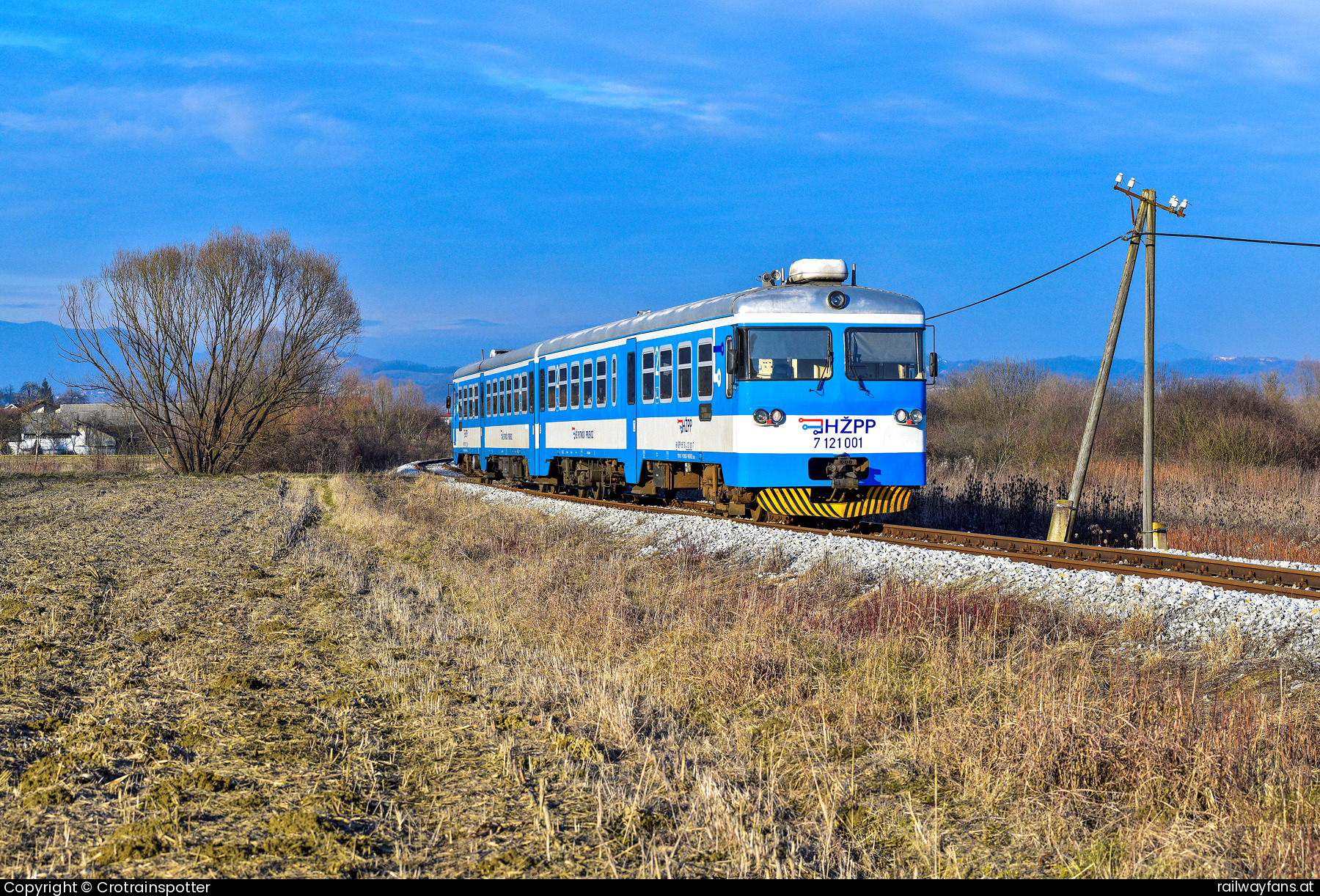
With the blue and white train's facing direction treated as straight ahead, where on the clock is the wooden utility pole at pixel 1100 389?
The wooden utility pole is roughly at 10 o'clock from the blue and white train.

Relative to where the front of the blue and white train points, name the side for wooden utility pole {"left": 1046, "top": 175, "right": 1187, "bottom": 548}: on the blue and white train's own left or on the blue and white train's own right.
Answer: on the blue and white train's own left

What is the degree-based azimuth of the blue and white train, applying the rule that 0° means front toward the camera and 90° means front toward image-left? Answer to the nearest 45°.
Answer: approximately 315°
